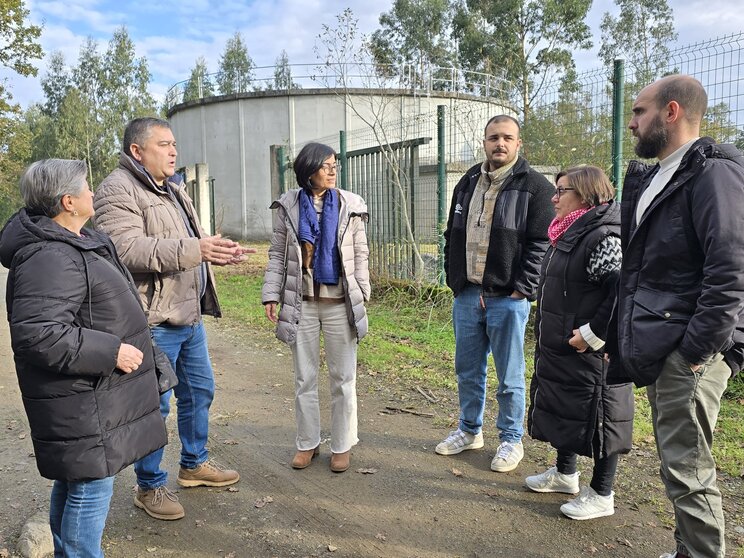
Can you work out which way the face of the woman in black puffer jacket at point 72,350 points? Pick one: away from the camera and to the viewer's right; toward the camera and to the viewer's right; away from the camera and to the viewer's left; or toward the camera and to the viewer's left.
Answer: away from the camera and to the viewer's right

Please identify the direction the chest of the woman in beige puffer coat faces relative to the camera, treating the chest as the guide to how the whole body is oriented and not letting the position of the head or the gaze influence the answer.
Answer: toward the camera

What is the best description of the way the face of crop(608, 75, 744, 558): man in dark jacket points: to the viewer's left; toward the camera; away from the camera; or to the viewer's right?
to the viewer's left

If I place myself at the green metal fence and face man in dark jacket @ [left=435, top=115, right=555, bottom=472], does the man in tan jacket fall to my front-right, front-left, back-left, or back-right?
front-right

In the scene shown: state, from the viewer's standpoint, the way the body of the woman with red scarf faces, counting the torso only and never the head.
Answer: to the viewer's left

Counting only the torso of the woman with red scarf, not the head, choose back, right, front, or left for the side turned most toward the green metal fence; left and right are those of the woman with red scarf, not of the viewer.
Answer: right

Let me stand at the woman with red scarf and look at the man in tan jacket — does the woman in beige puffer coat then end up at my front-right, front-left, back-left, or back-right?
front-right

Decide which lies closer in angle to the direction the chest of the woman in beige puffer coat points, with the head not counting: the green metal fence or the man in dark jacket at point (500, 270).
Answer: the man in dark jacket

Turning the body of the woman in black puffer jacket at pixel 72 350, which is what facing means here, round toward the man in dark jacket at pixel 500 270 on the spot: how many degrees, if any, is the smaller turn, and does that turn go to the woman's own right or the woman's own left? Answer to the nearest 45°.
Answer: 0° — they already face them

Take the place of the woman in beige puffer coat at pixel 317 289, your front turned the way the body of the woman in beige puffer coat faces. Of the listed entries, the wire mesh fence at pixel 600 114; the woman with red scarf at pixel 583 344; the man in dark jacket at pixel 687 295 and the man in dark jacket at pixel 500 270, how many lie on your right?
0

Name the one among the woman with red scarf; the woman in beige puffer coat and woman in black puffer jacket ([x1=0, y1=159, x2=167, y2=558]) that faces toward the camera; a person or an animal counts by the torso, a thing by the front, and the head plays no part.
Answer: the woman in beige puffer coat

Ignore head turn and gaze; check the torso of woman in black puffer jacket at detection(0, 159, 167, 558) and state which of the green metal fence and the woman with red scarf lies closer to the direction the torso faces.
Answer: the woman with red scarf

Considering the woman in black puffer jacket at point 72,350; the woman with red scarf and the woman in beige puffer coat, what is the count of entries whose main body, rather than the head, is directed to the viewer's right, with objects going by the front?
1

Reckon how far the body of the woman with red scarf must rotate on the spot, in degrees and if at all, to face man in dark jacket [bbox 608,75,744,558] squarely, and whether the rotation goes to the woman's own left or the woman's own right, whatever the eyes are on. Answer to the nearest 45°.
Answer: approximately 135° to the woman's own left

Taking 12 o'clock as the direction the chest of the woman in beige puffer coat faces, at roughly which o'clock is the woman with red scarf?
The woman with red scarf is roughly at 10 o'clock from the woman in beige puffer coat.

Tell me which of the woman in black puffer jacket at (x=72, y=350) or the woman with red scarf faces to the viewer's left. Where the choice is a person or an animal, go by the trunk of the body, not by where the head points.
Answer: the woman with red scarf

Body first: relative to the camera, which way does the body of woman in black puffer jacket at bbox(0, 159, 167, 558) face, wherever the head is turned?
to the viewer's right

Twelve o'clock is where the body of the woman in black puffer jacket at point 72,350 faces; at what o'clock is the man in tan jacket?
The man in tan jacket is roughly at 10 o'clock from the woman in black puffer jacket.
